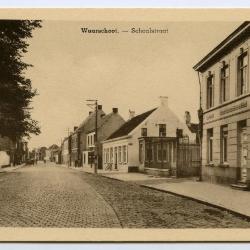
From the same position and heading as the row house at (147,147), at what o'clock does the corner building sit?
The corner building is roughly at 10 o'clock from the row house.

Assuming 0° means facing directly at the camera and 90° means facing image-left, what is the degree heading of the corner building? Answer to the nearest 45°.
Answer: approximately 45°

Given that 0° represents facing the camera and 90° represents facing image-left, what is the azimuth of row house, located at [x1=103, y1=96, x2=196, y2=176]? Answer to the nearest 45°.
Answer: approximately 45°

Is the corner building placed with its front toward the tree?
yes

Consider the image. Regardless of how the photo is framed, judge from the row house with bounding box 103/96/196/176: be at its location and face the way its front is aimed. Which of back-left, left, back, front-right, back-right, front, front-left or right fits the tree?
front-left
